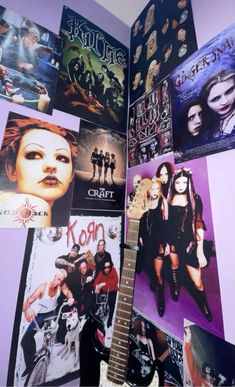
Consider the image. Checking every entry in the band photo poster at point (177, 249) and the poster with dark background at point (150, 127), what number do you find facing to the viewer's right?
0

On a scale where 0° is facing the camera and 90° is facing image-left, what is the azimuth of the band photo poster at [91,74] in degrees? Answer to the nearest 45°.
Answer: approximately 315°

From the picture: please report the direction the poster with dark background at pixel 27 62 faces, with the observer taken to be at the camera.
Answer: facing the viewer and to the right of the viewer

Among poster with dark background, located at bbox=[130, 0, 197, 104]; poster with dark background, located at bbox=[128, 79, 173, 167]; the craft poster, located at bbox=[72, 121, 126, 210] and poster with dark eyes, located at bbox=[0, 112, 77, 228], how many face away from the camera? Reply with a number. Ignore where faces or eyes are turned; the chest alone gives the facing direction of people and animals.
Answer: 0

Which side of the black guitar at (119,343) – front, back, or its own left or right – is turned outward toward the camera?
front

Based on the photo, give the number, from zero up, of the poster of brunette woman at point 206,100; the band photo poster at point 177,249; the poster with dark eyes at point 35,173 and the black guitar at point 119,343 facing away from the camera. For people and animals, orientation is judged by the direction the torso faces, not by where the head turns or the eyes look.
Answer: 0

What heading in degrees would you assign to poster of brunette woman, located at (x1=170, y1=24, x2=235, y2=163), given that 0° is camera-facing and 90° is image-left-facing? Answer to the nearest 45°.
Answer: approximately 45°
